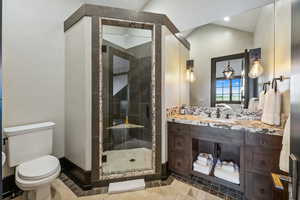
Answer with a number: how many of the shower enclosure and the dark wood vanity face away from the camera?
0

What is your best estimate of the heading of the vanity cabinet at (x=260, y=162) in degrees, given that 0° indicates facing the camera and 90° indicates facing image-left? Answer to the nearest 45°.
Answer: approximately 45°

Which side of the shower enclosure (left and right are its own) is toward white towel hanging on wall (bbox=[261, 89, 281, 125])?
left

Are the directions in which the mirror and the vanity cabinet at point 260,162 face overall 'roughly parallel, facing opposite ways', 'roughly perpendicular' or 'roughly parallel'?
roughly parallel

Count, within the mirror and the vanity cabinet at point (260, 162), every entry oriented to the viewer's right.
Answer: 0

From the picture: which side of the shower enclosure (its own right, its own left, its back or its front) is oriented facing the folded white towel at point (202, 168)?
left

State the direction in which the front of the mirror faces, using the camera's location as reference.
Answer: facing the viewer and to the left of the viewer

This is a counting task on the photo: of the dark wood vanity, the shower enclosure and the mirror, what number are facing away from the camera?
0

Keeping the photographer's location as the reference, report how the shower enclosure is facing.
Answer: facing the viewer
